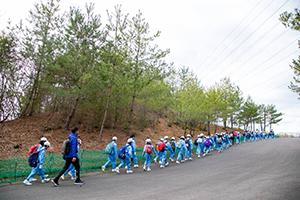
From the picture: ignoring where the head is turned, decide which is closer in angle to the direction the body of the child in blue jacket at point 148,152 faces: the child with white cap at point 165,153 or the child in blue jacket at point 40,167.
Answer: the child with white cap

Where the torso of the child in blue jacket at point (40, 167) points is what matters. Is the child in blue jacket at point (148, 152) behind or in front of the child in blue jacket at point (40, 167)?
in front

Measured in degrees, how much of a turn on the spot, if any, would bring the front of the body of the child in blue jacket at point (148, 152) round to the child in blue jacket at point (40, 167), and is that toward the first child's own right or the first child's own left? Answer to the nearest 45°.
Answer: approximately 135° to the first child's own left

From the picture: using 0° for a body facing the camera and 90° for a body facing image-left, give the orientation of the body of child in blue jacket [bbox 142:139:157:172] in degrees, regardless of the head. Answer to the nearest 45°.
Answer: approximately 180°

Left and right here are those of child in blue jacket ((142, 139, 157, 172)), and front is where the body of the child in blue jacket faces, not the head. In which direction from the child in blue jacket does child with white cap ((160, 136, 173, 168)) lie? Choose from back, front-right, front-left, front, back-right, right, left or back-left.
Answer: front-right

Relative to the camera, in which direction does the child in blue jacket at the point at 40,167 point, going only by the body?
to the viewer's right
